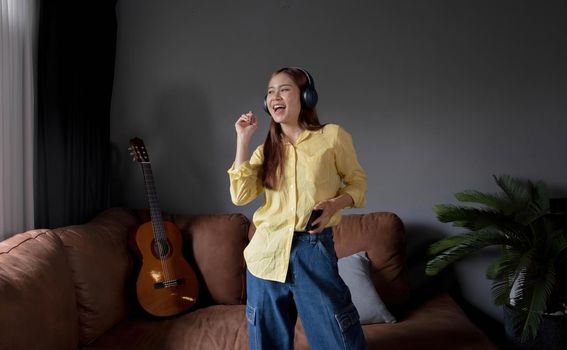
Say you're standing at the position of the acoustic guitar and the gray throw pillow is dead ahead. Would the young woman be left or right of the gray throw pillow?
right

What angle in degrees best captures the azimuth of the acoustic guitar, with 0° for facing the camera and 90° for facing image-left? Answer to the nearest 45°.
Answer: approximately 0°

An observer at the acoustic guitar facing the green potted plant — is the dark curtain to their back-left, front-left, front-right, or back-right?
back-left

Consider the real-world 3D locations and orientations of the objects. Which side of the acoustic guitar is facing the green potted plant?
left

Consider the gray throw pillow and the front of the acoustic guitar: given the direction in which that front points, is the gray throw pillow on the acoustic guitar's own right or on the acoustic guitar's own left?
on the acoustic guitar's own left

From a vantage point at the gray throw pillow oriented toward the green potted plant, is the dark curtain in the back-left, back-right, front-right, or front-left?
back-left

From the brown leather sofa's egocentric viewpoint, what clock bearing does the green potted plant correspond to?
The green potted plant is roughly at 9 o'clock from the brown leather sofa.

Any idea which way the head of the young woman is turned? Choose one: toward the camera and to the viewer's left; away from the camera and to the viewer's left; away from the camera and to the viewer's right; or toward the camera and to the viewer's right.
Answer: toward the camera and to the viewer's left
